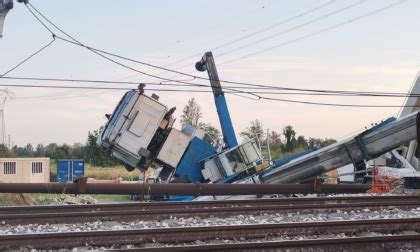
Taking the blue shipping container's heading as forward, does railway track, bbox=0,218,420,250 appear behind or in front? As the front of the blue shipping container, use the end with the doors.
in front

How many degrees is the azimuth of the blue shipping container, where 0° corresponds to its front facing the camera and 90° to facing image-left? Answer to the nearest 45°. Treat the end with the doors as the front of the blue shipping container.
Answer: approximately 0°

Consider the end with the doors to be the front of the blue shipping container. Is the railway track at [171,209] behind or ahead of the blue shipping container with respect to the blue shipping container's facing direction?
ahead
